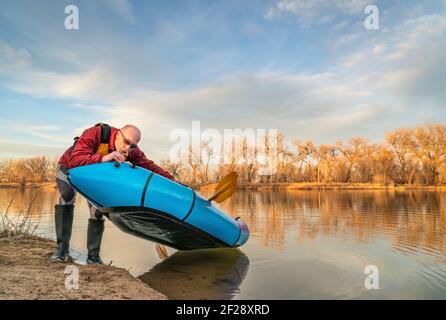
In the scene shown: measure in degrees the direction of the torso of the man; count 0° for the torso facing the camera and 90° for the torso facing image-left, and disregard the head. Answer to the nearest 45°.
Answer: approximately 315°
